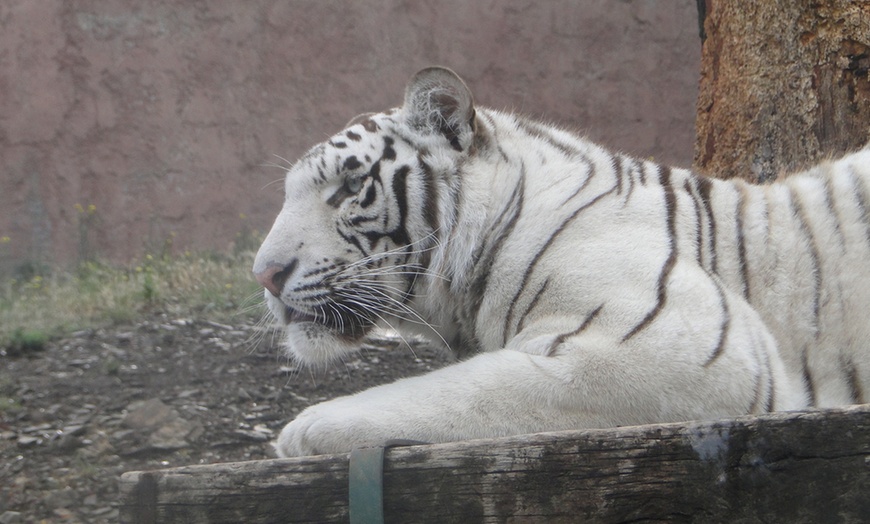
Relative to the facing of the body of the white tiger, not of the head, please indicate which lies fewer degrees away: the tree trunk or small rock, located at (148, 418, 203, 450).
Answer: the small rock

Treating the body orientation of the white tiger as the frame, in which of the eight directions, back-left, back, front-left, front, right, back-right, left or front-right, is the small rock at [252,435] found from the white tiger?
front-right

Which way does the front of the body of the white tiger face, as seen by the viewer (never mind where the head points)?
to the viewer's left

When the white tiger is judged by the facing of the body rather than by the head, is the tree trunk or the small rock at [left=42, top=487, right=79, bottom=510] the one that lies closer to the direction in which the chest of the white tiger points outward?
the small rock

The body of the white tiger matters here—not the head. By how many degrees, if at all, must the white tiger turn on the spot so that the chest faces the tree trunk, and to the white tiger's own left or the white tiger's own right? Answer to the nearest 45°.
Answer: approximately 135° to the white tiger's own right

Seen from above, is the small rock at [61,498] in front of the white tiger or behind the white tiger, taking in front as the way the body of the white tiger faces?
in front

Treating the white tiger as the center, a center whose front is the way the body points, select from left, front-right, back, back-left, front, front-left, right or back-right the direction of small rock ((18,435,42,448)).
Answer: front-right
